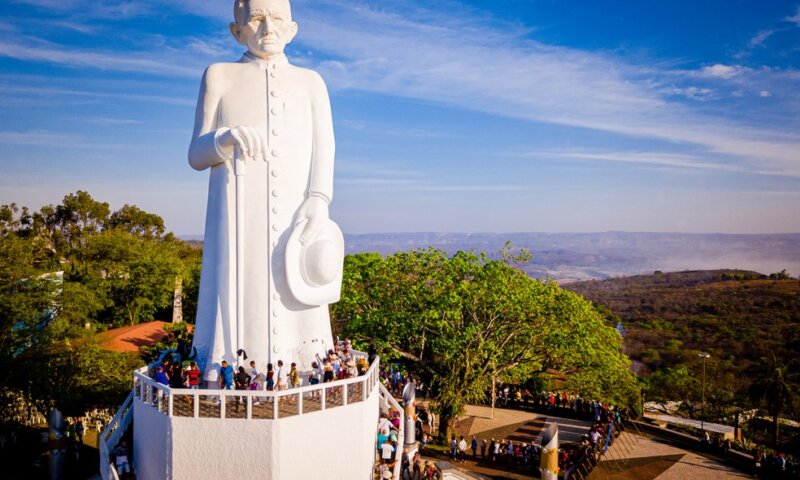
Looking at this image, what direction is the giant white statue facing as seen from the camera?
toward the camera

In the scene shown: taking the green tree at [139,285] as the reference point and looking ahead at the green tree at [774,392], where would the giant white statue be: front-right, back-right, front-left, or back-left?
front-right

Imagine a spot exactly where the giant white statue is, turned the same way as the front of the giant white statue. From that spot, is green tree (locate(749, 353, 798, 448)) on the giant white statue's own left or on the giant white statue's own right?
on the giant white statue's own left

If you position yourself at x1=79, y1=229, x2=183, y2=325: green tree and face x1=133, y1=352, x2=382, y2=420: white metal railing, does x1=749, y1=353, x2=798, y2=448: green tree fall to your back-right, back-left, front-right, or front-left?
front-left
